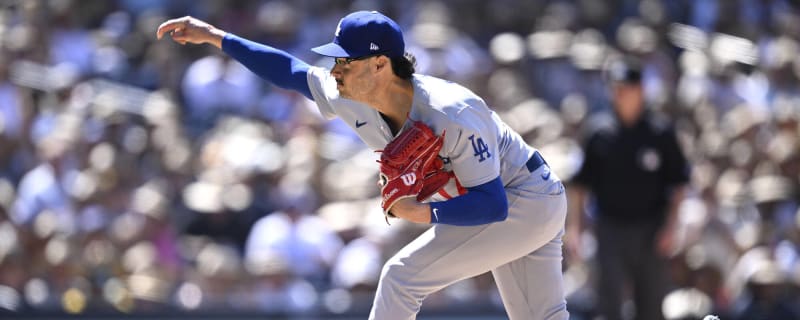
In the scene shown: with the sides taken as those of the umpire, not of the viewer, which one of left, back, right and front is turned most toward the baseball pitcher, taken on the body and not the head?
front

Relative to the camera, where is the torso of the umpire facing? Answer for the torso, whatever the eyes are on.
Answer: toward the camera
